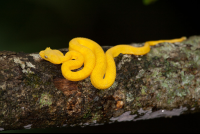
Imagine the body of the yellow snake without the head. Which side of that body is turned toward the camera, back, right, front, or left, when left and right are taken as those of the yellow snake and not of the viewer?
left
